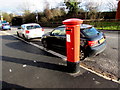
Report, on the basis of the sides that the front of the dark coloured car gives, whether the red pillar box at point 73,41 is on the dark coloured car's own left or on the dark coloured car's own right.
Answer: on the dark coloured car's own left

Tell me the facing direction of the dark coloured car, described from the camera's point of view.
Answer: facing away from the viewer and to the left of the viewer

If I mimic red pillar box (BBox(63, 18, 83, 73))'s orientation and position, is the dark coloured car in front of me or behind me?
behind

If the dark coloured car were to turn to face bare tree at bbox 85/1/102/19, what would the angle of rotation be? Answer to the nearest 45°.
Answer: approximately 45° to its right

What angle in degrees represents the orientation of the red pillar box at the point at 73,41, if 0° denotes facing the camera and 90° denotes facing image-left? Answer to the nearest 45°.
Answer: approximately 45°

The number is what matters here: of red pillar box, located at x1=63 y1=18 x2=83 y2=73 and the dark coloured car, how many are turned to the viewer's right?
0

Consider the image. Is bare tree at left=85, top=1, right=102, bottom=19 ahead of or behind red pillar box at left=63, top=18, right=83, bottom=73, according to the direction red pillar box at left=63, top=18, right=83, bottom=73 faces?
behind
